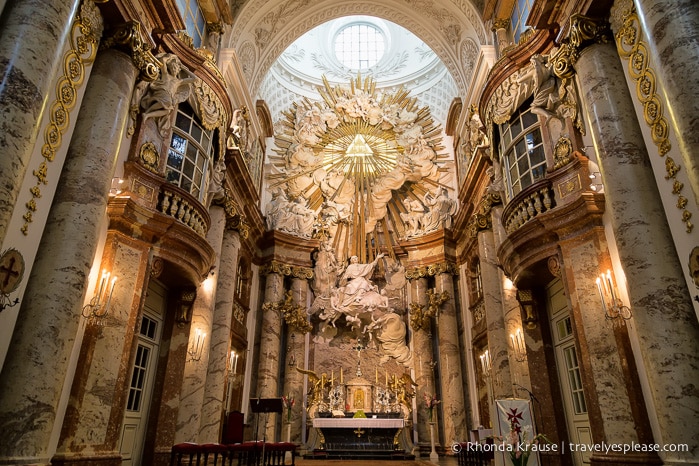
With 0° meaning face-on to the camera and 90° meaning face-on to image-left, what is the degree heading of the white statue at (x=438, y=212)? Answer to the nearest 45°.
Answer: approximately 45°

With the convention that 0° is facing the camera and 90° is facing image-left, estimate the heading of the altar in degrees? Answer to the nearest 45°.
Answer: approximately 0°

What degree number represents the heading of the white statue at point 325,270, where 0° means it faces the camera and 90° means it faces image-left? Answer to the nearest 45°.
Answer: approximately 315°

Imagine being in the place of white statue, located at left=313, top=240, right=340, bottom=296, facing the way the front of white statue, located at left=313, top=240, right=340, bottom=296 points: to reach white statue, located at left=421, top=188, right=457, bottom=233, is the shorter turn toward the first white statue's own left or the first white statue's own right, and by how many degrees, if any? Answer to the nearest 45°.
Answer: approximately 45° to the first white statue's own left

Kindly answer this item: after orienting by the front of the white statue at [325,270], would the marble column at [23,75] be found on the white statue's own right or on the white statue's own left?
on the white statue's own right

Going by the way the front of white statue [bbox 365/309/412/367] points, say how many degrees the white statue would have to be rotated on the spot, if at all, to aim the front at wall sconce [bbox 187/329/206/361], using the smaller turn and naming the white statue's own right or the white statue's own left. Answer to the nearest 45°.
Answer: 0° — it already faces it
